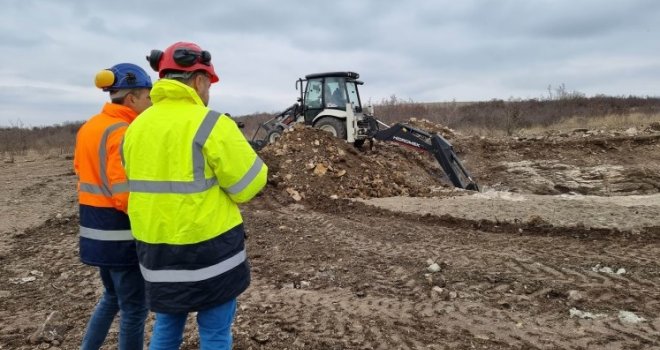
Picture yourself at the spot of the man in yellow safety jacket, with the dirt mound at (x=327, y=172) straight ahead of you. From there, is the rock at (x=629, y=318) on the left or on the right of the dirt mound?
right

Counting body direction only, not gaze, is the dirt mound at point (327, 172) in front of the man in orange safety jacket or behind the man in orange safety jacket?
in front

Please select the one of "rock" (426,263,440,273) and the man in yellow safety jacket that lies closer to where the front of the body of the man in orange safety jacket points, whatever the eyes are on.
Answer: the rock

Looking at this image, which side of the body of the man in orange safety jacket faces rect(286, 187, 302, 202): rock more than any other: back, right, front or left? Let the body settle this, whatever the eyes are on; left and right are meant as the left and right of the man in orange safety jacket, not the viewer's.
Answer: front

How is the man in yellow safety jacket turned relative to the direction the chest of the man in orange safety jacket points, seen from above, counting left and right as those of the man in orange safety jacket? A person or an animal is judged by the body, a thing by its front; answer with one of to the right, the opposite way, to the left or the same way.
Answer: the same way

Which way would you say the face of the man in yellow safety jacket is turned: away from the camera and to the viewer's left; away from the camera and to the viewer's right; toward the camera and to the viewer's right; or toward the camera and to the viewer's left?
away from the camera and to the viewer's right

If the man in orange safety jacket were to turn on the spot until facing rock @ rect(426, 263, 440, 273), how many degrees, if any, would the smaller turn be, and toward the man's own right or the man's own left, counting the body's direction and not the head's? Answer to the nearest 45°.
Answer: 0° — they already face it

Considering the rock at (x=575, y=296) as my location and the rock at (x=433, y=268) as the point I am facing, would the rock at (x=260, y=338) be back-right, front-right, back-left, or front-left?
front-left

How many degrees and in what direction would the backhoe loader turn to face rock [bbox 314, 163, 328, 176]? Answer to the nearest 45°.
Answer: approximately 135° to its left

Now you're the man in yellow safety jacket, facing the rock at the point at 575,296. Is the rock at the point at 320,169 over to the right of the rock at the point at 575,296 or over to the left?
left

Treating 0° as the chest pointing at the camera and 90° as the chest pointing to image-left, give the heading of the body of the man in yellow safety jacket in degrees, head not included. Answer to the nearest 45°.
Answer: approximately 225°

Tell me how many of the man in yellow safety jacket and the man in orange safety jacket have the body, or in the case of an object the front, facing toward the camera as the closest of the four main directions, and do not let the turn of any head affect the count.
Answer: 0

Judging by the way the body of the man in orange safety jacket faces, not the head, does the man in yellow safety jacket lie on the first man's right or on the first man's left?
on the first man's right

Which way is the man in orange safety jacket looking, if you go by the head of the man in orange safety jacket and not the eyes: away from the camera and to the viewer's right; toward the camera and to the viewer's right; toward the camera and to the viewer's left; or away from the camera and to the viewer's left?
away from the camera and to the viewer's right

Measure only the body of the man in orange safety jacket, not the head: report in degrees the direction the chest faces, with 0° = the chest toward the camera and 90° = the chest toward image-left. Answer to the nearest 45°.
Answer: approximately 225°
